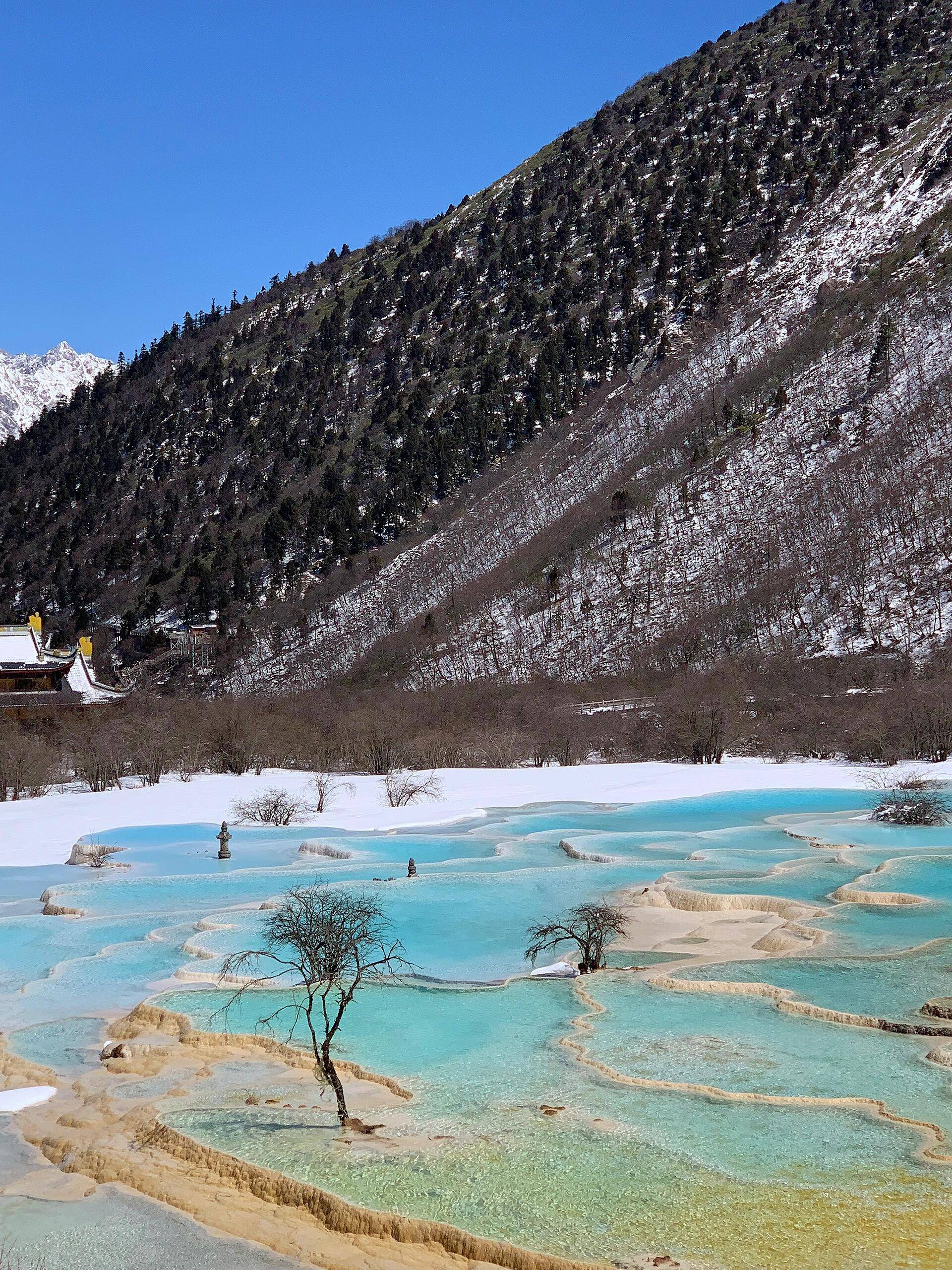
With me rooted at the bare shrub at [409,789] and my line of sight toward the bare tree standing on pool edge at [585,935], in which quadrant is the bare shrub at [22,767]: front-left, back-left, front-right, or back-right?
back-right

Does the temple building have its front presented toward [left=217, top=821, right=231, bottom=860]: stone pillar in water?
yes

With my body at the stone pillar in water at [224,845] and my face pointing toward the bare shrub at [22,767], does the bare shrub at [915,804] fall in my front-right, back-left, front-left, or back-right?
back-right

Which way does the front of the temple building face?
toward the camera

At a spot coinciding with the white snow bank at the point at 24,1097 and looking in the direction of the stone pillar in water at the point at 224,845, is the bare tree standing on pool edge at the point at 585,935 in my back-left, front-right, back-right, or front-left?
front-right

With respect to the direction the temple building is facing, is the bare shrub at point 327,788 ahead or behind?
ahead

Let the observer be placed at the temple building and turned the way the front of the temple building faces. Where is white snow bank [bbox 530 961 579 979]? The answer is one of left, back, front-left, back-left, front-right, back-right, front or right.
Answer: front

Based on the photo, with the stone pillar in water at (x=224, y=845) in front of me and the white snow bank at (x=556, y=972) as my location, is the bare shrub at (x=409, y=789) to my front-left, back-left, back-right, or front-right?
front-right

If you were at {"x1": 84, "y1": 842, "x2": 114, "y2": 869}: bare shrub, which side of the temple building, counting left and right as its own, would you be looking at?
front

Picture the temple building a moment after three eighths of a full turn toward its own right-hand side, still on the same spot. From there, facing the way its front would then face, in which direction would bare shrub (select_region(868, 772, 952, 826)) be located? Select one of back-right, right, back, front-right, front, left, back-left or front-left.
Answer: back

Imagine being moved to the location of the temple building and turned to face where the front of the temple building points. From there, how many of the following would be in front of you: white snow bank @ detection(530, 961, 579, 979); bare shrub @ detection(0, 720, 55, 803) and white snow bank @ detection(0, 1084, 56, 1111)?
3

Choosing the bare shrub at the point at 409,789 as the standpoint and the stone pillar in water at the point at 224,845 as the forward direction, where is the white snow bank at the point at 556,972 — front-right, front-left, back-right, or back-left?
front-left

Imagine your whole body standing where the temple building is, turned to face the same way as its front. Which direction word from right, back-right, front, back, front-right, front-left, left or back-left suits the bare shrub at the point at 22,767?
front

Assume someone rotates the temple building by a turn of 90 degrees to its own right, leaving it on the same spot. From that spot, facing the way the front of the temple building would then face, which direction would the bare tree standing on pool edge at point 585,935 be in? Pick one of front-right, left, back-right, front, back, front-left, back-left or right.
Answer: left

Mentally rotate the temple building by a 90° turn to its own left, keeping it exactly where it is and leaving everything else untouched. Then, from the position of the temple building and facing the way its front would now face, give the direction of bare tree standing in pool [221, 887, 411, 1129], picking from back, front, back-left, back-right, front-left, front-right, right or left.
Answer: right
